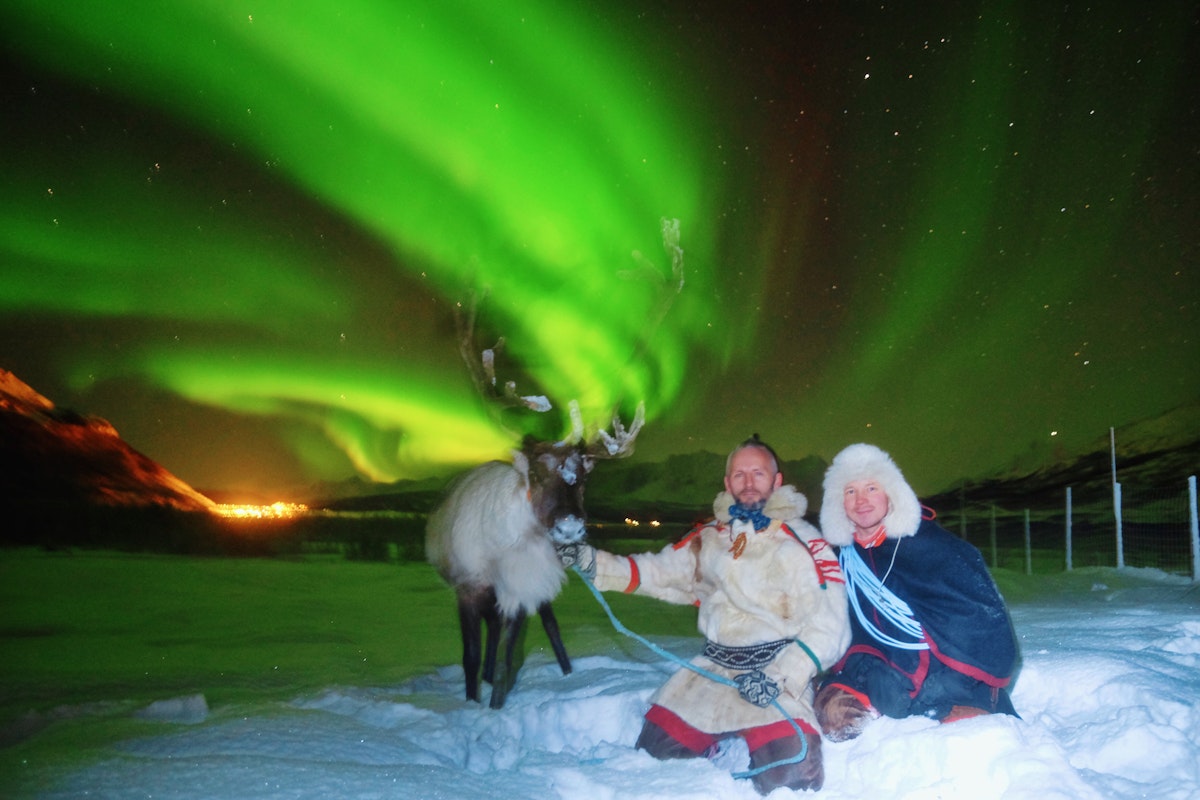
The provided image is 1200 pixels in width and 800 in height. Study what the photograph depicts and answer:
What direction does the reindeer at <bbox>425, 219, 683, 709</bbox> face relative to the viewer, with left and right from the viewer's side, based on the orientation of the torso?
facing the viewer and to the right of the viewer

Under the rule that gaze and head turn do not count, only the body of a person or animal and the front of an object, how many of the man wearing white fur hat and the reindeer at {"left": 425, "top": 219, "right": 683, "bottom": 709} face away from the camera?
0

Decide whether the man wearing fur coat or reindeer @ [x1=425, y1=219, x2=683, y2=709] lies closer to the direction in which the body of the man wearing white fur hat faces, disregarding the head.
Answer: the man wearing fur coat

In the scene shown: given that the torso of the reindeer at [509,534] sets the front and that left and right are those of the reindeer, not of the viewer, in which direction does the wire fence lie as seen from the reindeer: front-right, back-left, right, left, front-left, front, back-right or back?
left

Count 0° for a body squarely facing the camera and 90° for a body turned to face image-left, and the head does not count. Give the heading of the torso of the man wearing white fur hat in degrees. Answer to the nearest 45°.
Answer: approximately 45°

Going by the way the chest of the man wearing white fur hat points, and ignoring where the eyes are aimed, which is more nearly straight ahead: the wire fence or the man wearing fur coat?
the man wearing fur coat
